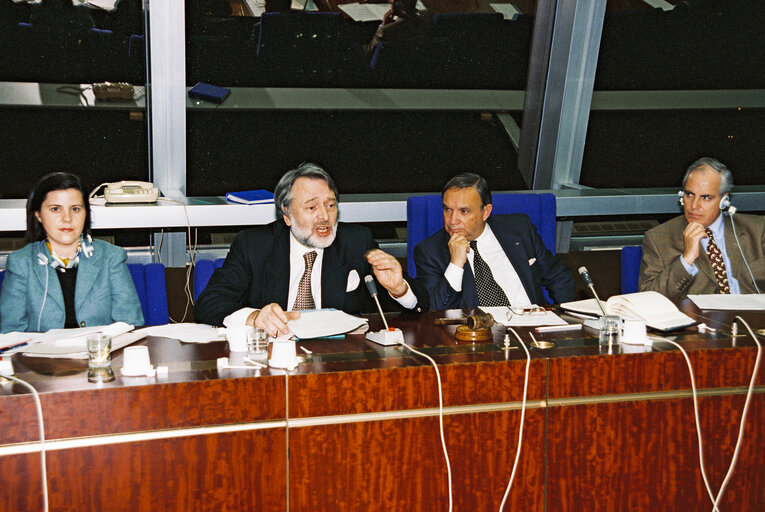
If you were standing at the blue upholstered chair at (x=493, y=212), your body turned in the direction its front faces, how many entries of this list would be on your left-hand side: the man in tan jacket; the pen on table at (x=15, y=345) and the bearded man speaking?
1

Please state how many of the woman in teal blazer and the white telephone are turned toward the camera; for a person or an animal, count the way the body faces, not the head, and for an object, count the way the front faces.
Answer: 2

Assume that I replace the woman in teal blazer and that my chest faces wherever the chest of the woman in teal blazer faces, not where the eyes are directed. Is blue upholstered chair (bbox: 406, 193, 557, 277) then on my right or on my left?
on my left

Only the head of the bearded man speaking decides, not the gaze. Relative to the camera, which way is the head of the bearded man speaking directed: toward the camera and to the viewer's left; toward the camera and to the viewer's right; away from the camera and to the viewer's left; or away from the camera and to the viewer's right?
toward the camera and to the viewer's right

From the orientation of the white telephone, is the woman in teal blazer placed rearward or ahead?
ahead

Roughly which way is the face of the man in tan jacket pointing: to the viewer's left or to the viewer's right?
to the viewer's left

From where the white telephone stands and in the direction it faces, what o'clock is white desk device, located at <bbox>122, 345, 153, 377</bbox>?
The white desk device is roughly at 12 o'clock from the white telephone.

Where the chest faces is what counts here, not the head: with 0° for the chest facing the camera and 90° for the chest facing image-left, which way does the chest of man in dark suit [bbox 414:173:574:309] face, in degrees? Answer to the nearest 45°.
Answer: approximately 45°

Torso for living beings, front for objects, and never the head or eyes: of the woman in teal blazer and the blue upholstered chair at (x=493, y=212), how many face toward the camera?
2

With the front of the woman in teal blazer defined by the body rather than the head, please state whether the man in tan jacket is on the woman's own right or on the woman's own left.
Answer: on the woman's own left

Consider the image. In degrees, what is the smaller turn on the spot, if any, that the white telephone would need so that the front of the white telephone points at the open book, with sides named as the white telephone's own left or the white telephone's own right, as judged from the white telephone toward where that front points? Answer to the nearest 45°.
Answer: approximately 45° to the white telephone's own left

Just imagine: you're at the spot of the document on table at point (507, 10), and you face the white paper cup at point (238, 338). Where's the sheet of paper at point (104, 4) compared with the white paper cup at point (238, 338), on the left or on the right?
right

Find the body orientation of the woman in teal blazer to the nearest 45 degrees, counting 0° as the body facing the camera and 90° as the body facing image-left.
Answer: approximately 0°

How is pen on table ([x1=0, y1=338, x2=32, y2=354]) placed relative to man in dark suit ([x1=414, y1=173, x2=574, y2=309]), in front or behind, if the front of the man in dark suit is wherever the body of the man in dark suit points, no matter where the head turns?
in front
